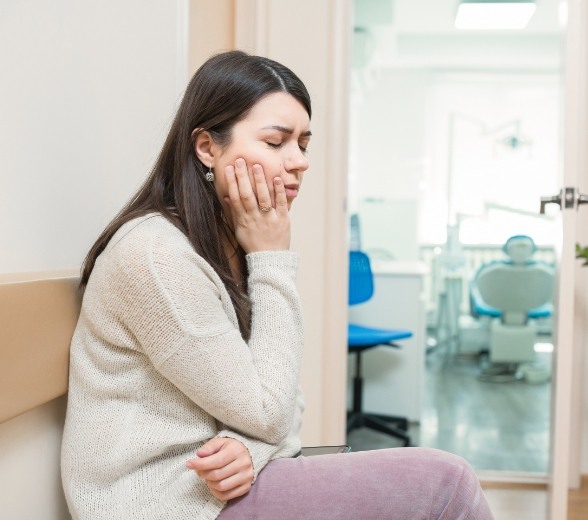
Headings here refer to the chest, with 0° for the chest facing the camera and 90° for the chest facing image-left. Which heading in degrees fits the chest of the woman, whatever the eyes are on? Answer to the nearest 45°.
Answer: approximately 270°

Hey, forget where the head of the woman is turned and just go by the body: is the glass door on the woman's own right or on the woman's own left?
on the woman's own left

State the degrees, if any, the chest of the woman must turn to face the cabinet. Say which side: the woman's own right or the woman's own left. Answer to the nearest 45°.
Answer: approximately 90° to the woman's own left
